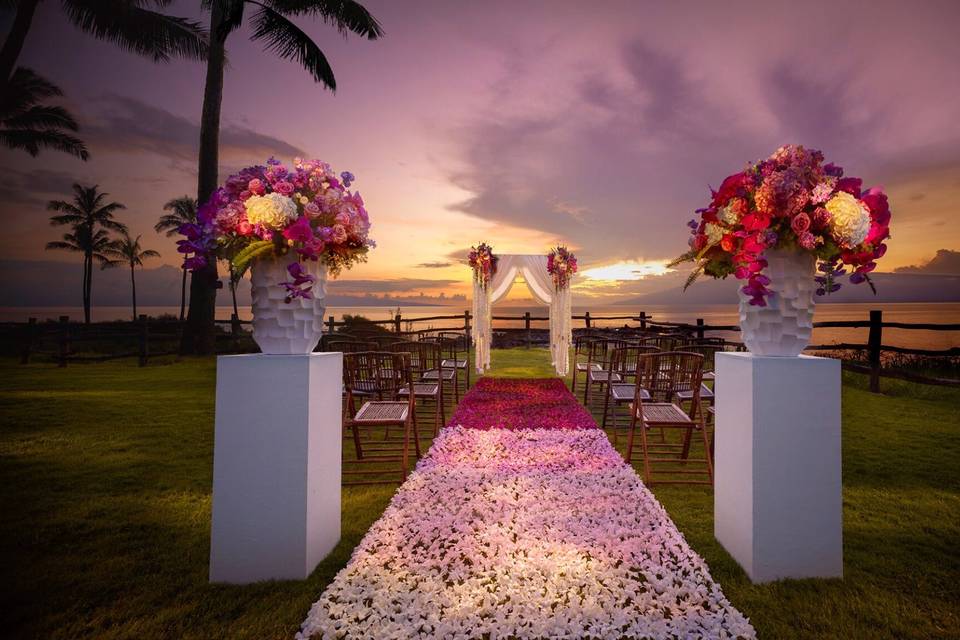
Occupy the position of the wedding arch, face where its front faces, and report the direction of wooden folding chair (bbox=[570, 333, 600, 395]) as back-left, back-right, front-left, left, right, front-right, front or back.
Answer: front

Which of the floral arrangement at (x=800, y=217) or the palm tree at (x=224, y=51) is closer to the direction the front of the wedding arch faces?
the floral arrangement

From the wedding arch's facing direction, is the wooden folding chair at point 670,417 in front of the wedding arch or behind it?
in front

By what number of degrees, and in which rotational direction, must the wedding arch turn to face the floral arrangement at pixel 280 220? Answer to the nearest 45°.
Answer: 0° — it already faces it

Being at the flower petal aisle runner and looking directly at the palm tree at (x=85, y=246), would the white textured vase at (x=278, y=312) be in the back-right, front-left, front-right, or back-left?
front-left

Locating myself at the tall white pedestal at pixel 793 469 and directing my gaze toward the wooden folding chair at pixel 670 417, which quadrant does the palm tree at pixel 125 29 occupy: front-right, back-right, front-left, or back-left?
front-left

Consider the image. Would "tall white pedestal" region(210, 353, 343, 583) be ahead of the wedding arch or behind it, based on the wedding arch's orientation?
ahead

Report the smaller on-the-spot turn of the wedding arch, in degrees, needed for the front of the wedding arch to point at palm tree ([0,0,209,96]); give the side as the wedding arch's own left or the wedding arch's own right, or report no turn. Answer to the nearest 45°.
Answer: approximately 90° to the wedding arch's own right

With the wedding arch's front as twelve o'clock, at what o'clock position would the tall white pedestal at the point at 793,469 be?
The tall white pedestal is roughly at 12 o'clock from the wedding arch.

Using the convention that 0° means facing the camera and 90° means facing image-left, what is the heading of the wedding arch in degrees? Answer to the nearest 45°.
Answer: approximately 0°

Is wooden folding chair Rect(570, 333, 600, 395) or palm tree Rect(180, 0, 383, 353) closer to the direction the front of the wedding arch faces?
the wooden folding chair

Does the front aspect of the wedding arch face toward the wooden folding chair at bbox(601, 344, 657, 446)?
yes

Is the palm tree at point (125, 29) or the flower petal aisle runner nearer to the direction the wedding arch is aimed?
the flower petal aisle runner

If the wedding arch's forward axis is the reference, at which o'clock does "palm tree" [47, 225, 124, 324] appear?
The palm tree is roughly at 4 o'clock from the wedding arch.

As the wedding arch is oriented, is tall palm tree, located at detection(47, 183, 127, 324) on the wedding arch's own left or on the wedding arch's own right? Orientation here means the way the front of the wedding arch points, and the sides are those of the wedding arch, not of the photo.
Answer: on the wedding arch's own right
